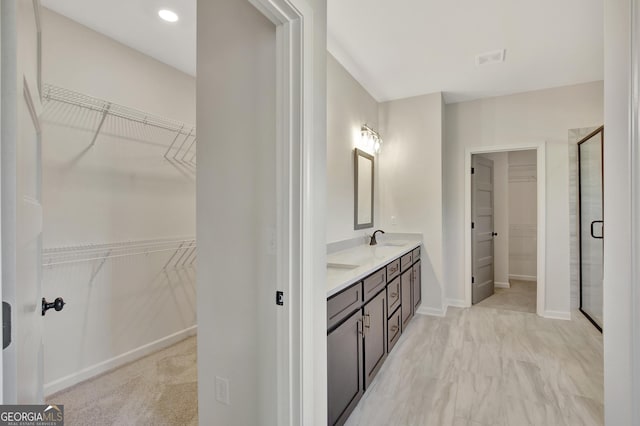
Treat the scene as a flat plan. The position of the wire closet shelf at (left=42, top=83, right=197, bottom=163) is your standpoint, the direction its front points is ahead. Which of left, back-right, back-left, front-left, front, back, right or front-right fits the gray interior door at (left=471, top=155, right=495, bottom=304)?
front-left

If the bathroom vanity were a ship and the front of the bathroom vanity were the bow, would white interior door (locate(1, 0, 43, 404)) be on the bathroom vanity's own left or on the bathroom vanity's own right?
on the bathroom vanity's own right

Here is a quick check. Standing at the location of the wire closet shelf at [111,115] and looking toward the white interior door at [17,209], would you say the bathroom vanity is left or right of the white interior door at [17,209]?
left

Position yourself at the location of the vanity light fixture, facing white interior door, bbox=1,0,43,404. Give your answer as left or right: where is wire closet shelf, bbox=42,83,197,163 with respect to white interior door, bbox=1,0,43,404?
right

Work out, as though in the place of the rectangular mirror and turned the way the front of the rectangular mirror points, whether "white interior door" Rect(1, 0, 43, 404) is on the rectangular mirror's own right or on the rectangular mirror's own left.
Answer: on the rectangular mirror's own right

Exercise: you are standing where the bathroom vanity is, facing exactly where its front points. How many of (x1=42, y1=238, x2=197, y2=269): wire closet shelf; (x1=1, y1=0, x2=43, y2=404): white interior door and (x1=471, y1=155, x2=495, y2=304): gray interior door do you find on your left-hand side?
1

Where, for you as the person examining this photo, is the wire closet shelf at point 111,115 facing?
facing the viewer and to the right of the viewer

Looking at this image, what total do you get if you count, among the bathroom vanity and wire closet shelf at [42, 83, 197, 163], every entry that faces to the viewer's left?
0

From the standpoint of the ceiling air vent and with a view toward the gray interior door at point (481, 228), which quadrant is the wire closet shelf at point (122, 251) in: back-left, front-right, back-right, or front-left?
back-left

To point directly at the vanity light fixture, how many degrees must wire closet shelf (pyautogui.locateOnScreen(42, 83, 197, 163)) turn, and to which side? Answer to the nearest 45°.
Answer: approximately 45° to its left

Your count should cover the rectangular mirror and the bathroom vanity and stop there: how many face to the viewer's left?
0

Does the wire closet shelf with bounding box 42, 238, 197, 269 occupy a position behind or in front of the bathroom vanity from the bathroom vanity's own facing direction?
behind

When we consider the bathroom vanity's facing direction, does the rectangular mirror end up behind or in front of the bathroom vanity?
behind
